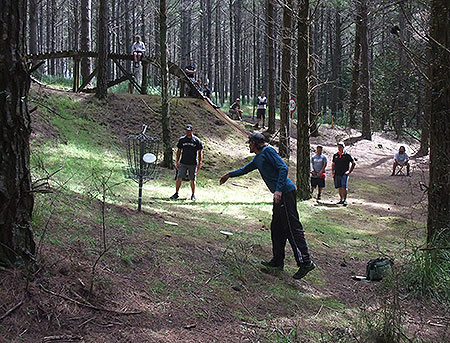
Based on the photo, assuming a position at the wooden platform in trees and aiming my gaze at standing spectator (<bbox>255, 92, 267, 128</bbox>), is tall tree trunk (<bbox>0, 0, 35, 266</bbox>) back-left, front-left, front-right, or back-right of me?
back-right

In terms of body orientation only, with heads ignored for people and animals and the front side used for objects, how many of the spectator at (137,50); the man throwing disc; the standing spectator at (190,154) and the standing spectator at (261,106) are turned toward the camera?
3

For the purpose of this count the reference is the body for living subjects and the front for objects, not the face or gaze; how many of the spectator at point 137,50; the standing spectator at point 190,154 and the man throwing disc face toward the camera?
2

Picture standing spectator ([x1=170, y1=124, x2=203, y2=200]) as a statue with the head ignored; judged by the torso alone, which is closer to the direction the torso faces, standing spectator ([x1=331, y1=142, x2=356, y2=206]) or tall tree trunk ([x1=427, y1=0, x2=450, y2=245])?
the tall tree trunk

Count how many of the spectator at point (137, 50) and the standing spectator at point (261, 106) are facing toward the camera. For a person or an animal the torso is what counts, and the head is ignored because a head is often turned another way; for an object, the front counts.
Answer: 2

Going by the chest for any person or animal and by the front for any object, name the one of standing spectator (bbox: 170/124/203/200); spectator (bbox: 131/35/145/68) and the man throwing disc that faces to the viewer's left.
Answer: the man throwing disc

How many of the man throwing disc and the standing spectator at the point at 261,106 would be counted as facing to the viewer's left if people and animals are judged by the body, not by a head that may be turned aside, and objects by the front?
1

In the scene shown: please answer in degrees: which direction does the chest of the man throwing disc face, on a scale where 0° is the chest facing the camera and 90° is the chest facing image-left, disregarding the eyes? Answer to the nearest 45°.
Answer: approximately 90°

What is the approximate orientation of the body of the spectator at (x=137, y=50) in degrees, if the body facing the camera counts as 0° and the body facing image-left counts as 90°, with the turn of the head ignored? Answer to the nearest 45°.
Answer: approximately 0°

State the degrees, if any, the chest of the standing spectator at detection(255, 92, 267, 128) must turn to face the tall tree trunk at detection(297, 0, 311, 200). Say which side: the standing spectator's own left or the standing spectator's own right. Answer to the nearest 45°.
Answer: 0° — they already face it

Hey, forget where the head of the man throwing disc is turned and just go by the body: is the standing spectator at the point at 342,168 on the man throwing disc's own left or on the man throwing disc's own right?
on the man throwing disc's own right
